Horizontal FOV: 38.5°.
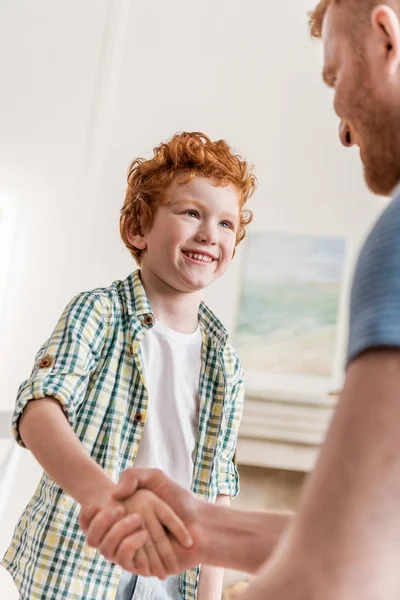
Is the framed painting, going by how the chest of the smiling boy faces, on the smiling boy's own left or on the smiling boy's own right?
on the smiling boy's own left

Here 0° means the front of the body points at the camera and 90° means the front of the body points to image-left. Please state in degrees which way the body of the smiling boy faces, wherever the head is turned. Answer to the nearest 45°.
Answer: approximately 315°

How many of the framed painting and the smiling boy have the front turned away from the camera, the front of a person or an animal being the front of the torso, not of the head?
0

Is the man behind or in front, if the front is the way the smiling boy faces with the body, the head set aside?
in front

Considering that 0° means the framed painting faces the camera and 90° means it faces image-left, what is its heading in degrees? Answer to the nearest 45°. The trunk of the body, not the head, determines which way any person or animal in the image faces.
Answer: approximately 0°

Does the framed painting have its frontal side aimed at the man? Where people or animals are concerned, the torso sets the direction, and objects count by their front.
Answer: yes

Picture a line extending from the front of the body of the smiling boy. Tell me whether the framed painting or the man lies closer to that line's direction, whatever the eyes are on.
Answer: the man

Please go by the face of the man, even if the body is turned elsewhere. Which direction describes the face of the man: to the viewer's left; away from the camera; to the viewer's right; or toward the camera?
to the viewer's left

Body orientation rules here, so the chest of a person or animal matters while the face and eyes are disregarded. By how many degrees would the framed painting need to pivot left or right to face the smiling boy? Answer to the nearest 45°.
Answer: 0° — it already faces them
